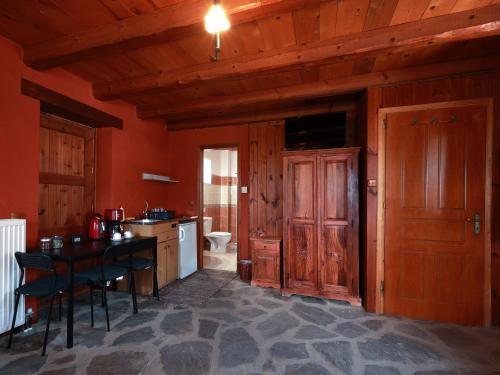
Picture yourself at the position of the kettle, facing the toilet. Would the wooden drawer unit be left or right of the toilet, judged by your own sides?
right

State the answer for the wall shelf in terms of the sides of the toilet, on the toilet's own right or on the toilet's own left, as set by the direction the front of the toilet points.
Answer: on the toilet's own right

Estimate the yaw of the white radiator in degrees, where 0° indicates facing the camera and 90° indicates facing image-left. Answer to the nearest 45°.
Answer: approximately 315°
